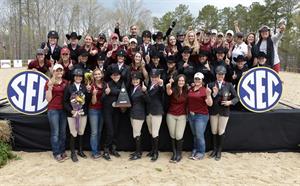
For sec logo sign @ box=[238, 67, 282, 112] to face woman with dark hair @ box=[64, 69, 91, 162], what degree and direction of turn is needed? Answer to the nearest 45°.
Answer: approximately 45° to its right

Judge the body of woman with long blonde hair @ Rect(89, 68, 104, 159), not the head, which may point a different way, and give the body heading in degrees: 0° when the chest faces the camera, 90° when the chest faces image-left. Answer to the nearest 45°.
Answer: approximately 0°

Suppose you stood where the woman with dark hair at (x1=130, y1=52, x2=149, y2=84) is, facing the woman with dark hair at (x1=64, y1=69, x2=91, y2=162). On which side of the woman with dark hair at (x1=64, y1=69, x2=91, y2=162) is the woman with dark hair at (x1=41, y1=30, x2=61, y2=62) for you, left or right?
right

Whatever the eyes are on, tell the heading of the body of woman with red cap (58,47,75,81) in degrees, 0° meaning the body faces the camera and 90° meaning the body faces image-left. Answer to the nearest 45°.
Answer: approximately 0°

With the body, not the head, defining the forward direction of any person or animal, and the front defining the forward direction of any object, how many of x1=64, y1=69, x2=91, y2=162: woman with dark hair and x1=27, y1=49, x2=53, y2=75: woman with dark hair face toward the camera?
2
